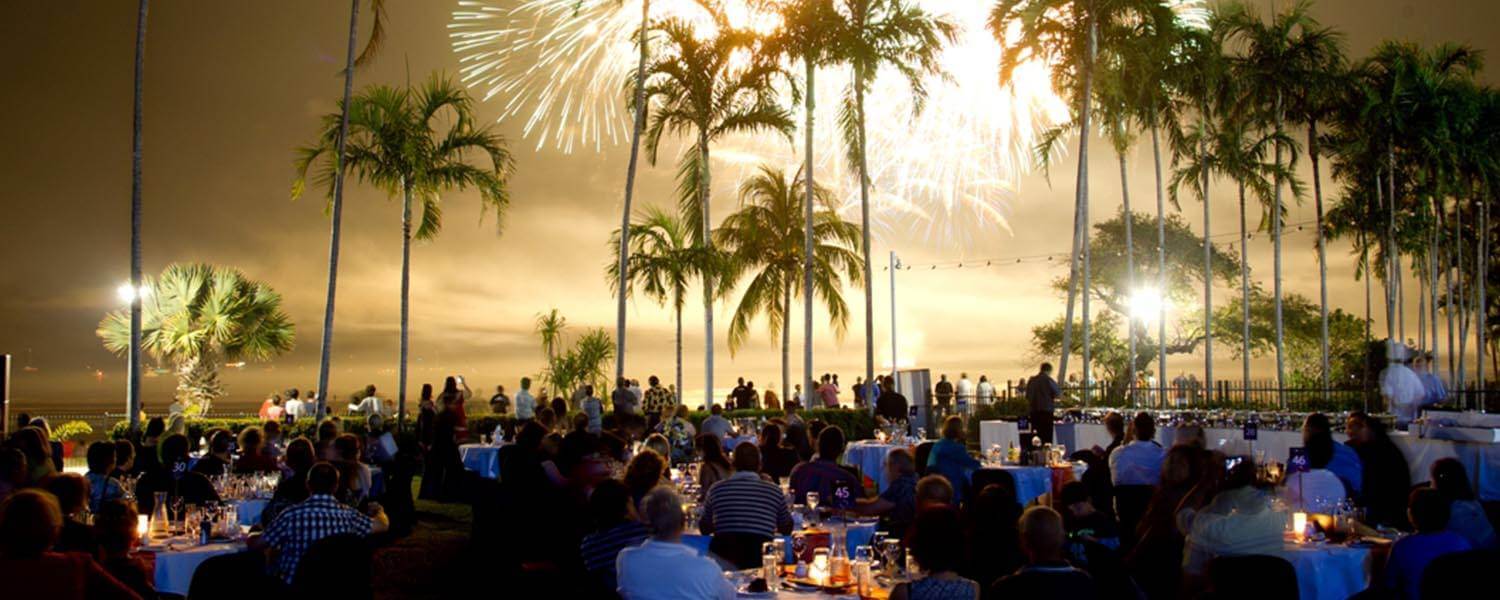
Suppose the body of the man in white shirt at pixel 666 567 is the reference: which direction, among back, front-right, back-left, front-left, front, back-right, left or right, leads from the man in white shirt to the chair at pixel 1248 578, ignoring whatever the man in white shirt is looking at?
right

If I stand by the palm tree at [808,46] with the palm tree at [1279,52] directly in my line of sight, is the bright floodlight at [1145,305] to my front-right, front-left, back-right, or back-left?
front-left

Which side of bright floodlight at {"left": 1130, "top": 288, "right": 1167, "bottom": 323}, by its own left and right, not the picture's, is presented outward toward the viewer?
front

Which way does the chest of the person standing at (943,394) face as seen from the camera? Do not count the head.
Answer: away from the camera

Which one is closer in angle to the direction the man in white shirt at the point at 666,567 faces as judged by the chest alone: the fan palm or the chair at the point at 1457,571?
the fan palm

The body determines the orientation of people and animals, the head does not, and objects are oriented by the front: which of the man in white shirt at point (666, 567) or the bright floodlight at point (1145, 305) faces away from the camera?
the man in white shirt

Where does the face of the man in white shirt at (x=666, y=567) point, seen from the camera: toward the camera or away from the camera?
away from the camera

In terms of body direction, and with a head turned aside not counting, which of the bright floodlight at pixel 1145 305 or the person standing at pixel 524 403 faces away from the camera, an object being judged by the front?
the person standing

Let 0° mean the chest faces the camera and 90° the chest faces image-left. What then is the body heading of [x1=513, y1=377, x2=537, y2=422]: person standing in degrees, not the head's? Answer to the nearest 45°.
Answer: approximately 180°

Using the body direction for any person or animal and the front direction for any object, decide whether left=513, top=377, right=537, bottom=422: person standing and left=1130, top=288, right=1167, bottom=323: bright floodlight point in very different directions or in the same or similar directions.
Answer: very different directions

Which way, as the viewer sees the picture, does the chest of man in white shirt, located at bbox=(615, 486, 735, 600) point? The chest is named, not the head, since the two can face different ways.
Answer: away from the camera
